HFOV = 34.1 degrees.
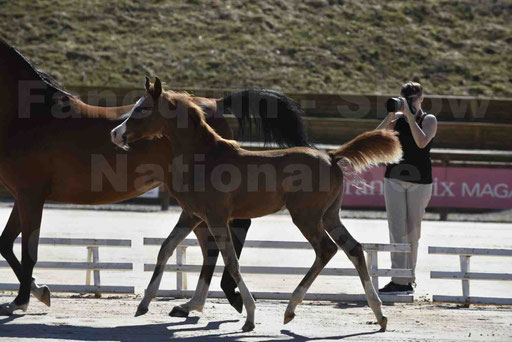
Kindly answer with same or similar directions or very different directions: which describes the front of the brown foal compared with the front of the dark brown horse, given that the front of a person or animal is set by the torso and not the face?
same or similar directions

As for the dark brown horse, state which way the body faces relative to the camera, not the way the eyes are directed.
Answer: to the viewer's left

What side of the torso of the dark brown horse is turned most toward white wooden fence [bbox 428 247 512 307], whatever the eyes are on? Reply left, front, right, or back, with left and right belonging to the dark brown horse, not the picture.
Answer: back

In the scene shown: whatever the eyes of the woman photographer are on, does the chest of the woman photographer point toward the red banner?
no

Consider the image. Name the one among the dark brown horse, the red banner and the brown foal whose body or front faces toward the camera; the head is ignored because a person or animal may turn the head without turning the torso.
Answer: the red banner

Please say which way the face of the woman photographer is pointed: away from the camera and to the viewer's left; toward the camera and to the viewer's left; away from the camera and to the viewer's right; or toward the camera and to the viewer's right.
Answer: toward the camera and to the viewer's left

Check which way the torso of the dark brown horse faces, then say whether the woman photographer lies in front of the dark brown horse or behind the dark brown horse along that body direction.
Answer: behind

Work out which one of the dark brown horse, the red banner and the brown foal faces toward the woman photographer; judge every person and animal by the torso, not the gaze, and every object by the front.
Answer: the red banner

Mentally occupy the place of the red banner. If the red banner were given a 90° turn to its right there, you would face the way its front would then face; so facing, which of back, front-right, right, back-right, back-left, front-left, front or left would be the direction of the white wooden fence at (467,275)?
left

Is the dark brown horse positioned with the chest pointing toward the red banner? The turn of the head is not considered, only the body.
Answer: no

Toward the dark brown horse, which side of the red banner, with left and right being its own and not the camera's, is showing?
front

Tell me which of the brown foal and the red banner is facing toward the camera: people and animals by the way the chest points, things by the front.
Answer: the red banner

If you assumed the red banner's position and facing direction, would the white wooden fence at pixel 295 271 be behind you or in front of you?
in front

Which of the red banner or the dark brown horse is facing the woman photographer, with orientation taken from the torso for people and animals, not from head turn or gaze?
the red banner

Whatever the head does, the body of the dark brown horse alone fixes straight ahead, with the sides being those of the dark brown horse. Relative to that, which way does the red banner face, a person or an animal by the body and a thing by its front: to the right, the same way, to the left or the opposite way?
to the left

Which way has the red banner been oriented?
toward the camera

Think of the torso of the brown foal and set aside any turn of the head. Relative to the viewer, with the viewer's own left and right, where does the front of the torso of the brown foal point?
facing to the left of the viewer

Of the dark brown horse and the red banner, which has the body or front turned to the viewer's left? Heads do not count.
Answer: the dark brown horse
